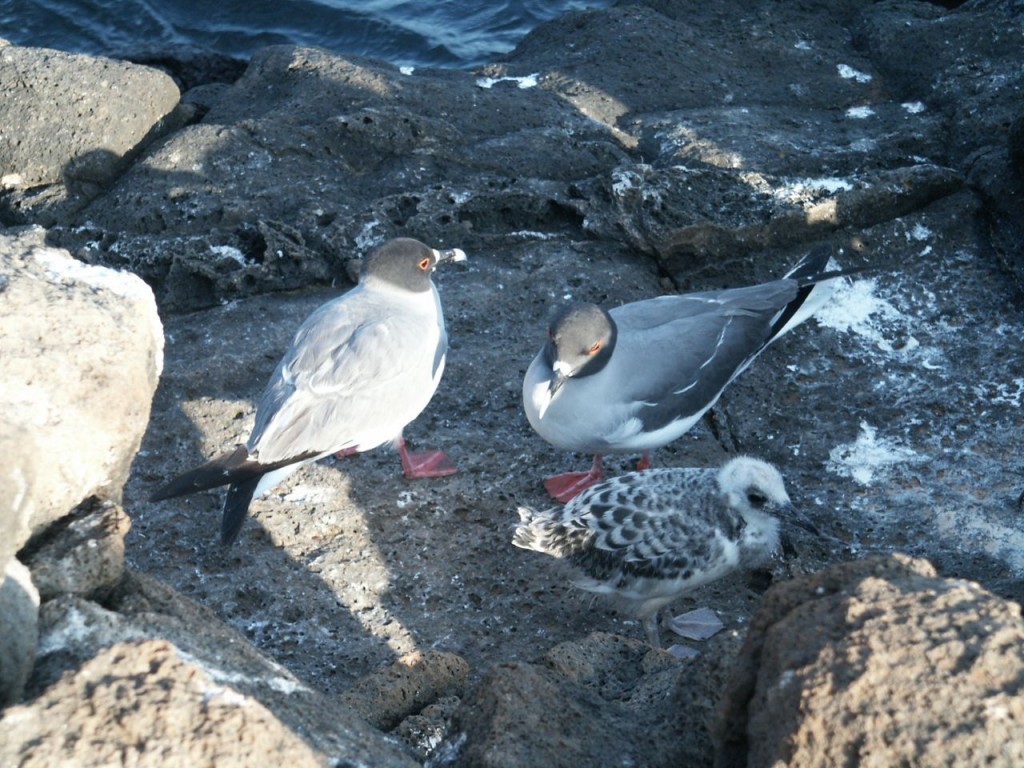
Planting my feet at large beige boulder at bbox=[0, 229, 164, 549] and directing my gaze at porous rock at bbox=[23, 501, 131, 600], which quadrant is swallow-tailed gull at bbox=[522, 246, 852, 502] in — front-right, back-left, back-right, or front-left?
back-left

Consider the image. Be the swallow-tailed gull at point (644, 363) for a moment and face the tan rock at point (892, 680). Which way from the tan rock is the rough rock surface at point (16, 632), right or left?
right

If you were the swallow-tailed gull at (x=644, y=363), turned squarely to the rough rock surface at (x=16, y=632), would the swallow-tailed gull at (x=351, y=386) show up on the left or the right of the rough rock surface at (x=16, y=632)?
right

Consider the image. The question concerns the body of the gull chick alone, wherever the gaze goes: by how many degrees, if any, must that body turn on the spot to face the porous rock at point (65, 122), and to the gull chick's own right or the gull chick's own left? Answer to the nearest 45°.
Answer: approximately 135° to the gull chick's own left

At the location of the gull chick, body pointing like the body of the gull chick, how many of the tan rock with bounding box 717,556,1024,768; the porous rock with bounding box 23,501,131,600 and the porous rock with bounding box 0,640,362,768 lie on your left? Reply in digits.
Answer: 0

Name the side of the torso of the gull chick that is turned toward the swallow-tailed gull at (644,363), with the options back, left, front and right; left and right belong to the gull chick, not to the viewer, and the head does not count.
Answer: left

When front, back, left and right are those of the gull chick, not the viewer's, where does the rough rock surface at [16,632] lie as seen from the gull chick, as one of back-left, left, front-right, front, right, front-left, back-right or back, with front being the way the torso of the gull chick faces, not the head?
back-right

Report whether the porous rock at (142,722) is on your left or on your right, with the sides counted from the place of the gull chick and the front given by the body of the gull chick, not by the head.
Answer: on your right

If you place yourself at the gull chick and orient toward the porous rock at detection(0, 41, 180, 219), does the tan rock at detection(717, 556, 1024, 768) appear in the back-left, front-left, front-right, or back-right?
back-left

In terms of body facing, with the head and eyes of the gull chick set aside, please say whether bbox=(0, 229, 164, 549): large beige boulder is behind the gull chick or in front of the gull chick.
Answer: behind

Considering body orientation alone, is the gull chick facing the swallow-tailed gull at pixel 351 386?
no

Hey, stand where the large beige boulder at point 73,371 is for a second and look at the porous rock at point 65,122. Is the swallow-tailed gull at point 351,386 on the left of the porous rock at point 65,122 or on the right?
right

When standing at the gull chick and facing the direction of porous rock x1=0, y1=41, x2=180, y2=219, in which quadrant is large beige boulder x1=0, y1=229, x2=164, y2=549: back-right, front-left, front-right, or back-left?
front-left

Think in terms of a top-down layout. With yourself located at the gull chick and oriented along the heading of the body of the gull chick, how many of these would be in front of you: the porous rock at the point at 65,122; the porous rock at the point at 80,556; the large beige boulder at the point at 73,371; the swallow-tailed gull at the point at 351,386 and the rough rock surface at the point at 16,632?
0

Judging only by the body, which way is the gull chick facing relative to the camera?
to the viewer's right

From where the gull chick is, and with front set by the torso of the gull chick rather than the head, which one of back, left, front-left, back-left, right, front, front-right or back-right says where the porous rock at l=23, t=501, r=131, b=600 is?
back-right
